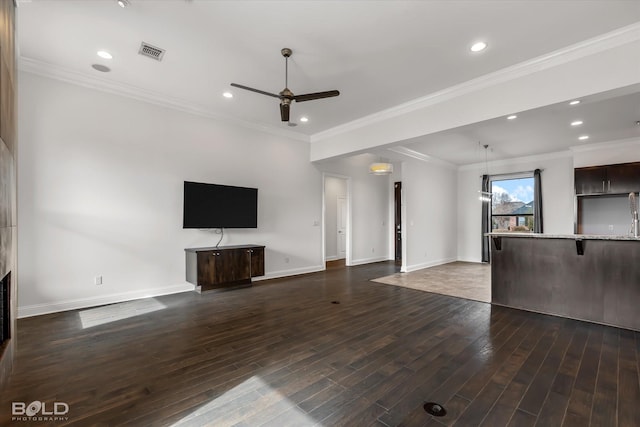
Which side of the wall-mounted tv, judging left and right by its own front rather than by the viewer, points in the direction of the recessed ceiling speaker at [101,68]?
right

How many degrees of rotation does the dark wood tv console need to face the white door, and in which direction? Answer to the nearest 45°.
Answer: approximately 90° to its left

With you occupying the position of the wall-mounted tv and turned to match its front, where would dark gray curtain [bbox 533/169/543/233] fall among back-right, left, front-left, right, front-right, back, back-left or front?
front-left

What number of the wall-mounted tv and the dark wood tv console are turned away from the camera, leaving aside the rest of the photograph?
0

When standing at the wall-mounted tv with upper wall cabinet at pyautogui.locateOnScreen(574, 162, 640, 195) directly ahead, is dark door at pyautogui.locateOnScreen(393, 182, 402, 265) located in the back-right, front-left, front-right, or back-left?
front-left

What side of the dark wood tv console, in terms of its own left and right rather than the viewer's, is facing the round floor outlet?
front

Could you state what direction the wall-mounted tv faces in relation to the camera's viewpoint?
facing the viewer and to the right of the viewer

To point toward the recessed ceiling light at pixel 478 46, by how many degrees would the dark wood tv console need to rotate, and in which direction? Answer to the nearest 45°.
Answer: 0° — it already faces it

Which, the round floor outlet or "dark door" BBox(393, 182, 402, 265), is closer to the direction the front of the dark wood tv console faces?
the round floor outlet

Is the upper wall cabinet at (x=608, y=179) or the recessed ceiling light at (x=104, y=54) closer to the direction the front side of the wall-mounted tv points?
the upper wall cabinet

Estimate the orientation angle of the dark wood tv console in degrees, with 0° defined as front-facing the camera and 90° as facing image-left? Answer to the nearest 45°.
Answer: approximately 315°

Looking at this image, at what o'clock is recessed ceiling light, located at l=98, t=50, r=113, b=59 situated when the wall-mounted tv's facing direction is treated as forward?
The recessed ceiling light is roughly at 3 o'clock from the wall-mounted tv.

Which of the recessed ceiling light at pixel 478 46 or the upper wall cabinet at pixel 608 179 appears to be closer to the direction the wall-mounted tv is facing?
the recessed ceiling light

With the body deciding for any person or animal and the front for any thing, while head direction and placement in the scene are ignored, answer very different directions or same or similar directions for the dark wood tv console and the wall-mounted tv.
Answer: same or similar directions
